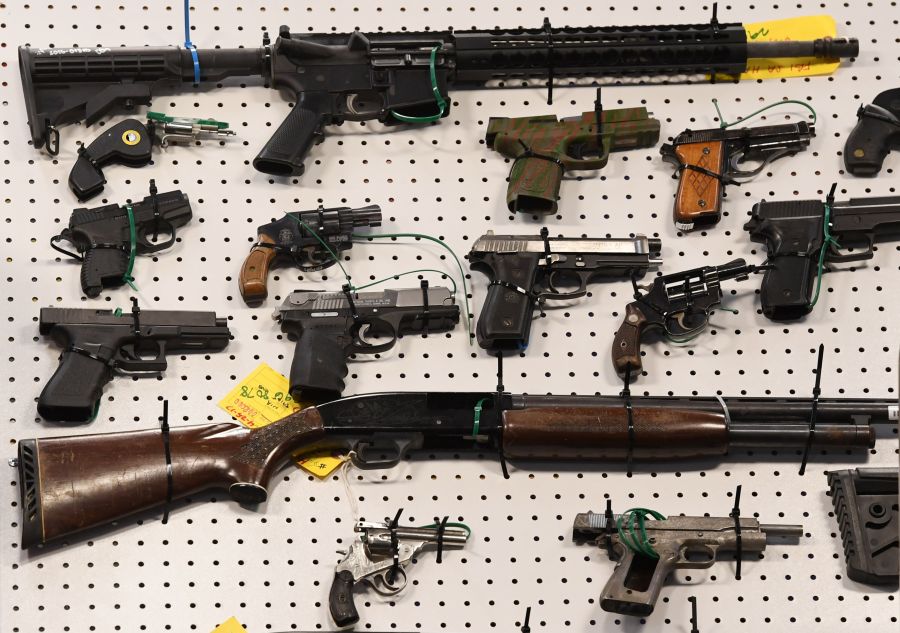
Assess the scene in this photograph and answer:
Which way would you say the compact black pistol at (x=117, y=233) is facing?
to the viewer's right

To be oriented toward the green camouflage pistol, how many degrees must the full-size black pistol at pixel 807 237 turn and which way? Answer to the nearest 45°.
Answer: approximately 180°

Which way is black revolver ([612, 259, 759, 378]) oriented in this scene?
to the viewer's right

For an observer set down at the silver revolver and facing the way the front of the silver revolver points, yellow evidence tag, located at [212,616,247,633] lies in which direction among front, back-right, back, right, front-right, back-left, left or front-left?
back

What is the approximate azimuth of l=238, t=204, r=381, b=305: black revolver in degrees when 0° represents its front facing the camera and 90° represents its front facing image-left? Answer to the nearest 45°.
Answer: approximately 270°

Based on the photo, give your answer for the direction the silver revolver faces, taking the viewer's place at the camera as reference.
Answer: facing to the right of the viewer

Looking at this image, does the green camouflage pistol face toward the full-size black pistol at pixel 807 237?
yes

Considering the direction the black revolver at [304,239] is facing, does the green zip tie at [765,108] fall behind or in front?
in front

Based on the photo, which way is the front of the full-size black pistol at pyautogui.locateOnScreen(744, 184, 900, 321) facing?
to the viewer's right

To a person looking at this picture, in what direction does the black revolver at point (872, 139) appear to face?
facing to the right of the viewer
